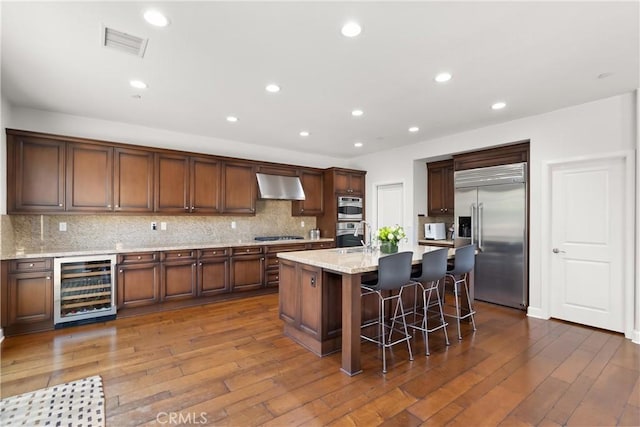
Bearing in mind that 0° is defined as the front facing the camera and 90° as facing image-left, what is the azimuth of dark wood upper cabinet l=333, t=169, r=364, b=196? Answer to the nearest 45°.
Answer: approximately 315°

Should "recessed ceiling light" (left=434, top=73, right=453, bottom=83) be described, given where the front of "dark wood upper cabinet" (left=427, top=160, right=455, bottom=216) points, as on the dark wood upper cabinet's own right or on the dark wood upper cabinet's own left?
on the dark wood upper cabinet's own left

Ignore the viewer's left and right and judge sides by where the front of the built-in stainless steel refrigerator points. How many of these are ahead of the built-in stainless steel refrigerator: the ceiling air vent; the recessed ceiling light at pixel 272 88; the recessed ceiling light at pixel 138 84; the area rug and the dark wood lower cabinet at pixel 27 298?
5

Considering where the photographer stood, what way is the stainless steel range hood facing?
facing the viewer and to the right of the viewer

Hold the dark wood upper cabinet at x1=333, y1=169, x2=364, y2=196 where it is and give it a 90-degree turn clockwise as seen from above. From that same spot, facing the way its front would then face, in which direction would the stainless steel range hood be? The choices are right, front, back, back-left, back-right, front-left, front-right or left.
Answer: front

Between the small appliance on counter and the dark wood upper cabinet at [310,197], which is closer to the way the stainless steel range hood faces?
the small appliance on counter

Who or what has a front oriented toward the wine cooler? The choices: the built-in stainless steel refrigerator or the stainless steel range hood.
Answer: the built-in stainless steel refrigerator

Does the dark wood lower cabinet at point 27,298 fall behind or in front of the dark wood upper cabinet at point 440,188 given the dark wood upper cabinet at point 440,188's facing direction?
in front

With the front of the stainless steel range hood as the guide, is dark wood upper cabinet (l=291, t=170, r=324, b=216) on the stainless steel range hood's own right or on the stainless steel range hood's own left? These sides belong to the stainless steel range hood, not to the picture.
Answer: on the stainless steel range hood's own left

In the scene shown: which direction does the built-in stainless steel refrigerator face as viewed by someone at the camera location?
facing the viewer and to the left of the viewer

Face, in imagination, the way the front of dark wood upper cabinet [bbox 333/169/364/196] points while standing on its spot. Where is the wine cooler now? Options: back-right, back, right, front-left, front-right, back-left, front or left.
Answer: right

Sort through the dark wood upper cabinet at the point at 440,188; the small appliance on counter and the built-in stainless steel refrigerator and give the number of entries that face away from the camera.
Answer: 0

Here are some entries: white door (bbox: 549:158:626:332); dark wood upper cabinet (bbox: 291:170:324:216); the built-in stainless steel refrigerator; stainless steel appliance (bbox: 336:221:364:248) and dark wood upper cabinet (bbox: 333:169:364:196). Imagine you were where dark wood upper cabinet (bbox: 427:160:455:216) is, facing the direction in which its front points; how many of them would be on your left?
2

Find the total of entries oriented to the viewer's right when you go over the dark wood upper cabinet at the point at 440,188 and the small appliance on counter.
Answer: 0

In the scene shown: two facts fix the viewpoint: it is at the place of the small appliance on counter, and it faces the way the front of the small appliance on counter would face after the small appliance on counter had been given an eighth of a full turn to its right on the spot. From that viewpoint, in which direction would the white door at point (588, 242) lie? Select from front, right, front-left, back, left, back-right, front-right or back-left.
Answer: back-left

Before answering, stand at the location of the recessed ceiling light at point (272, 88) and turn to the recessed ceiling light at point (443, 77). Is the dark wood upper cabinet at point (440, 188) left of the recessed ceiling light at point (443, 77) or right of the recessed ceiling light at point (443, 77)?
left

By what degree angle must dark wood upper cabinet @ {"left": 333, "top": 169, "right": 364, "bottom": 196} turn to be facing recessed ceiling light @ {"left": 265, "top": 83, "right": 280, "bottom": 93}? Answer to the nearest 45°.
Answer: approximately 45° to its right

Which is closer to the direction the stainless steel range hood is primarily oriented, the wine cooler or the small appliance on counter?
the small appliance on counter

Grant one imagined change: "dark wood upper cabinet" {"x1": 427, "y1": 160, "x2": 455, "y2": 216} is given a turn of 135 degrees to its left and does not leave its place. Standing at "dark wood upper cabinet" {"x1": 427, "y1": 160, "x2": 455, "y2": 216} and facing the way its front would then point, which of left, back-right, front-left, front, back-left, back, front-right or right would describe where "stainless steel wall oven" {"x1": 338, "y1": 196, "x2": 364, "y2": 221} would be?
back

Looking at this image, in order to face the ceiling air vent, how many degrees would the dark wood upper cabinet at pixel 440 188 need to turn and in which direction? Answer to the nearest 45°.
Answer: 0° — it already faces it
